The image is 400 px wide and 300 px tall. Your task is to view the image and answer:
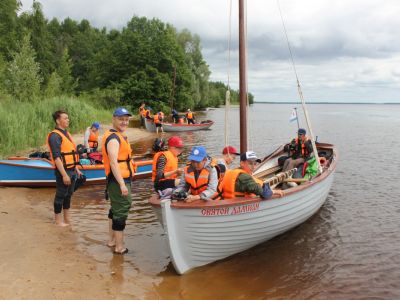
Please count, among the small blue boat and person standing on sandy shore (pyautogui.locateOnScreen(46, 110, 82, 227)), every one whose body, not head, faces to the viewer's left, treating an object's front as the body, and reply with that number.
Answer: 1

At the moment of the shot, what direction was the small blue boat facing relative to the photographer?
facing to the left of the viewer

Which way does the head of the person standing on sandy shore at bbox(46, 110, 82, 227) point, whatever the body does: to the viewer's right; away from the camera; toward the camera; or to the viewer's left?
to the viewer's right

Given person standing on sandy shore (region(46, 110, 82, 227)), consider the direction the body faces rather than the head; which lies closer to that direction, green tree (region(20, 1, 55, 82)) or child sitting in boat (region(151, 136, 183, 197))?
the child sitting in boat

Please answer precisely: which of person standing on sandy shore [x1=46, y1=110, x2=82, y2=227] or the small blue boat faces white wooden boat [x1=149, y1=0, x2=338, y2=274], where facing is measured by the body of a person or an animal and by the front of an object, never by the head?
the person standing on sandy shore

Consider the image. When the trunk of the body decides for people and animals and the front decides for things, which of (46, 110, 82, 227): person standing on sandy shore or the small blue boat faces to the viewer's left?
the small blue boat

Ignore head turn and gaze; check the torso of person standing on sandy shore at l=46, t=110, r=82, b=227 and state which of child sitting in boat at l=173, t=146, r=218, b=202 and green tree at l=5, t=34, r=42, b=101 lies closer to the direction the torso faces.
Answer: the child sitting in boat

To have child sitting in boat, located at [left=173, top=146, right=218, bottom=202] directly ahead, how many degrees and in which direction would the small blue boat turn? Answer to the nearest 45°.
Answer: approximately 135° to its left

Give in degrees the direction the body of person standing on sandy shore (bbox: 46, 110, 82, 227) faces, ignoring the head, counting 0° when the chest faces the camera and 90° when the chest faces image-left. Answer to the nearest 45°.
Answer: approximately 315°

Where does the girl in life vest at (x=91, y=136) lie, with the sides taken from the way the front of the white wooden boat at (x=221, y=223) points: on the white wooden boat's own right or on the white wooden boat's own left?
on the white wooden boat's own right

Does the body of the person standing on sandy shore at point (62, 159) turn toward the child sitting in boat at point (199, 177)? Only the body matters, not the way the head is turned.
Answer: yes

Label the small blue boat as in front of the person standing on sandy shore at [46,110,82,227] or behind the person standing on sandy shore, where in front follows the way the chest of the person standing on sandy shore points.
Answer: behind
